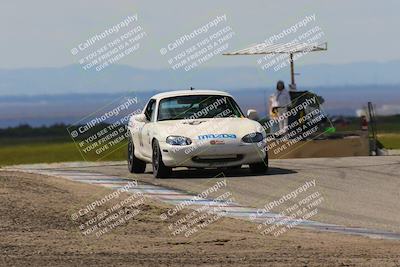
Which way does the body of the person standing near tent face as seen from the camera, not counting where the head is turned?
toward the camera

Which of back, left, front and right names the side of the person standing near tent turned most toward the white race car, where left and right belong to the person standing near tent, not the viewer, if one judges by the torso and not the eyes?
front
